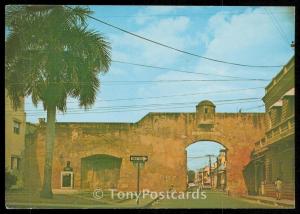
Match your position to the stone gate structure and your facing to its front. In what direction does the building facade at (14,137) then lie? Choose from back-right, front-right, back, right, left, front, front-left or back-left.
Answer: right

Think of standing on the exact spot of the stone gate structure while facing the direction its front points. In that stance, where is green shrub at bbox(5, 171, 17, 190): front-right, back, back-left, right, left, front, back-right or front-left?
right

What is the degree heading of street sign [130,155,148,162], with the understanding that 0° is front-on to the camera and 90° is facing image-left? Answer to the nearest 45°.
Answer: approximately 0°

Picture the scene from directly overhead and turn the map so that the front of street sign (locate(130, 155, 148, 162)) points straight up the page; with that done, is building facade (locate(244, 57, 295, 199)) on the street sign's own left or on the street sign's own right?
on the street sign's own left

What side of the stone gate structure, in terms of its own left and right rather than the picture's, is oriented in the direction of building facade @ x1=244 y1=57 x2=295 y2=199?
left

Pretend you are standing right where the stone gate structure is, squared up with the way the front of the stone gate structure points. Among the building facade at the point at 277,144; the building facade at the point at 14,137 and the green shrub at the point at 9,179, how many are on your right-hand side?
2

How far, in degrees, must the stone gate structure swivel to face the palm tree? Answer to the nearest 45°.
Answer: approximately 90° to its right

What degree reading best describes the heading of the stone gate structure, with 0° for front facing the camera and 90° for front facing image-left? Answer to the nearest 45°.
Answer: approximately 0°
